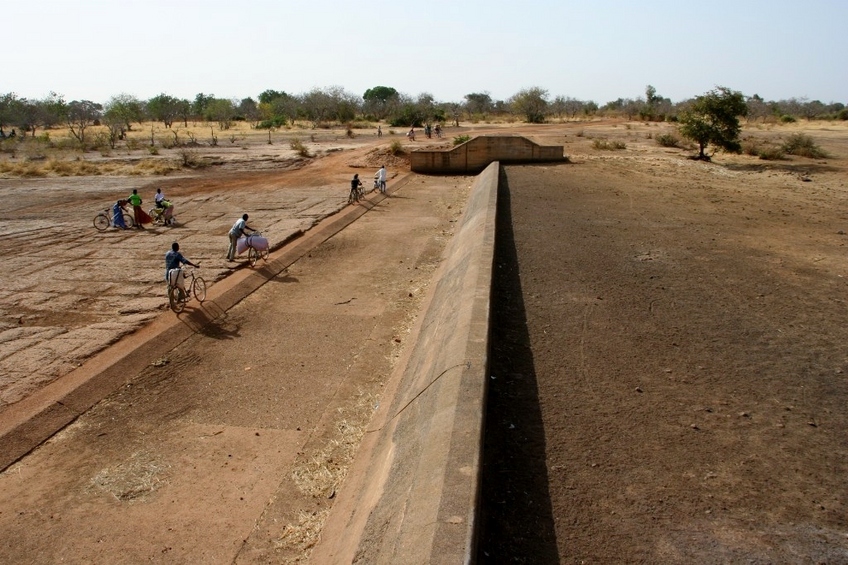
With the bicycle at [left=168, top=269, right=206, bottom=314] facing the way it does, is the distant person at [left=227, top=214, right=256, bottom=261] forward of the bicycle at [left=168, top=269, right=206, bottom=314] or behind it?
forward

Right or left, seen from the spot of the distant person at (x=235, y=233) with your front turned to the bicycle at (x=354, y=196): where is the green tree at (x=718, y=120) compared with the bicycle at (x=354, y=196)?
right

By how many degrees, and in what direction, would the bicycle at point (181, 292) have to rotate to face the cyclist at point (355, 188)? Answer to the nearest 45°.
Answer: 0° — it already faces them

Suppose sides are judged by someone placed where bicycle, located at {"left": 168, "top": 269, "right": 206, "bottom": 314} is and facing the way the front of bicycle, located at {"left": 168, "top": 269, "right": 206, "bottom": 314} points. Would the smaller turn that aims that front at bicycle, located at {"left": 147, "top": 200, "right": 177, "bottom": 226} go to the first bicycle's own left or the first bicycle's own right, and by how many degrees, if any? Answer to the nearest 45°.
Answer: approximately 45° to the first bicycle's own left

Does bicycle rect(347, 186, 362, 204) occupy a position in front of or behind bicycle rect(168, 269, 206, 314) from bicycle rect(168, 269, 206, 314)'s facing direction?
in front

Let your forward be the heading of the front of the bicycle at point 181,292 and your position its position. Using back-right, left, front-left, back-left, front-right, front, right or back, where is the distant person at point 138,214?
front-left

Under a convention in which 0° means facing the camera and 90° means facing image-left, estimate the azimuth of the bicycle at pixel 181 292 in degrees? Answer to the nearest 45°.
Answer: approximately 225°

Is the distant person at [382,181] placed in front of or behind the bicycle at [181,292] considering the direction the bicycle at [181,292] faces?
in front

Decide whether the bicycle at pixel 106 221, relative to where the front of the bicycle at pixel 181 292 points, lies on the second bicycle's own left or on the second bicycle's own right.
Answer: on the second bicycle's own left

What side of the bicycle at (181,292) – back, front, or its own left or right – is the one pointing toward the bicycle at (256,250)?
front
